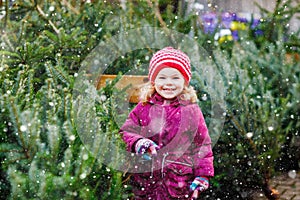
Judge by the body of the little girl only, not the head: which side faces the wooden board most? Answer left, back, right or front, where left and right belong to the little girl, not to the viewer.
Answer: back

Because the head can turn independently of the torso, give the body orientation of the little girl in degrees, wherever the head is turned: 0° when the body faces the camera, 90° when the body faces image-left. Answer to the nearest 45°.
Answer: approximately 0°
